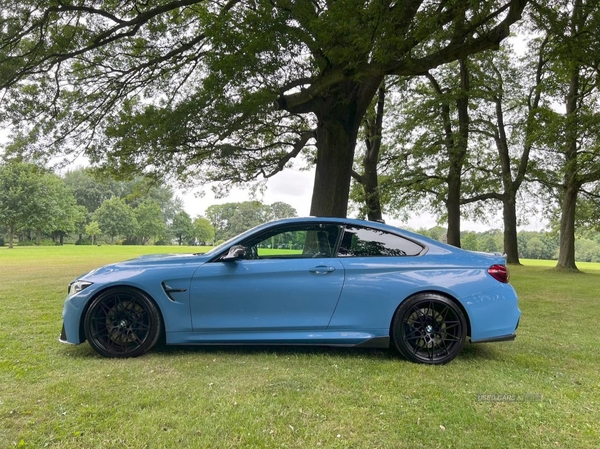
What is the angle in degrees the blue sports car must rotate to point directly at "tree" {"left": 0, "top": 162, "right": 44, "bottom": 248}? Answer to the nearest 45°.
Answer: approximately 45° to its right

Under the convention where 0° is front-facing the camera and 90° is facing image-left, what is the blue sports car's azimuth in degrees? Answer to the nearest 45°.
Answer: approximately 90°

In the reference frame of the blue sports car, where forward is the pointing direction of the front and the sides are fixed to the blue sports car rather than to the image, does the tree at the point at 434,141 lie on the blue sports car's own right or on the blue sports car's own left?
on the blue sports car's own right

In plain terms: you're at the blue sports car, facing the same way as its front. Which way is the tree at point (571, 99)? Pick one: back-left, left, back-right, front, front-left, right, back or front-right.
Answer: back-right
